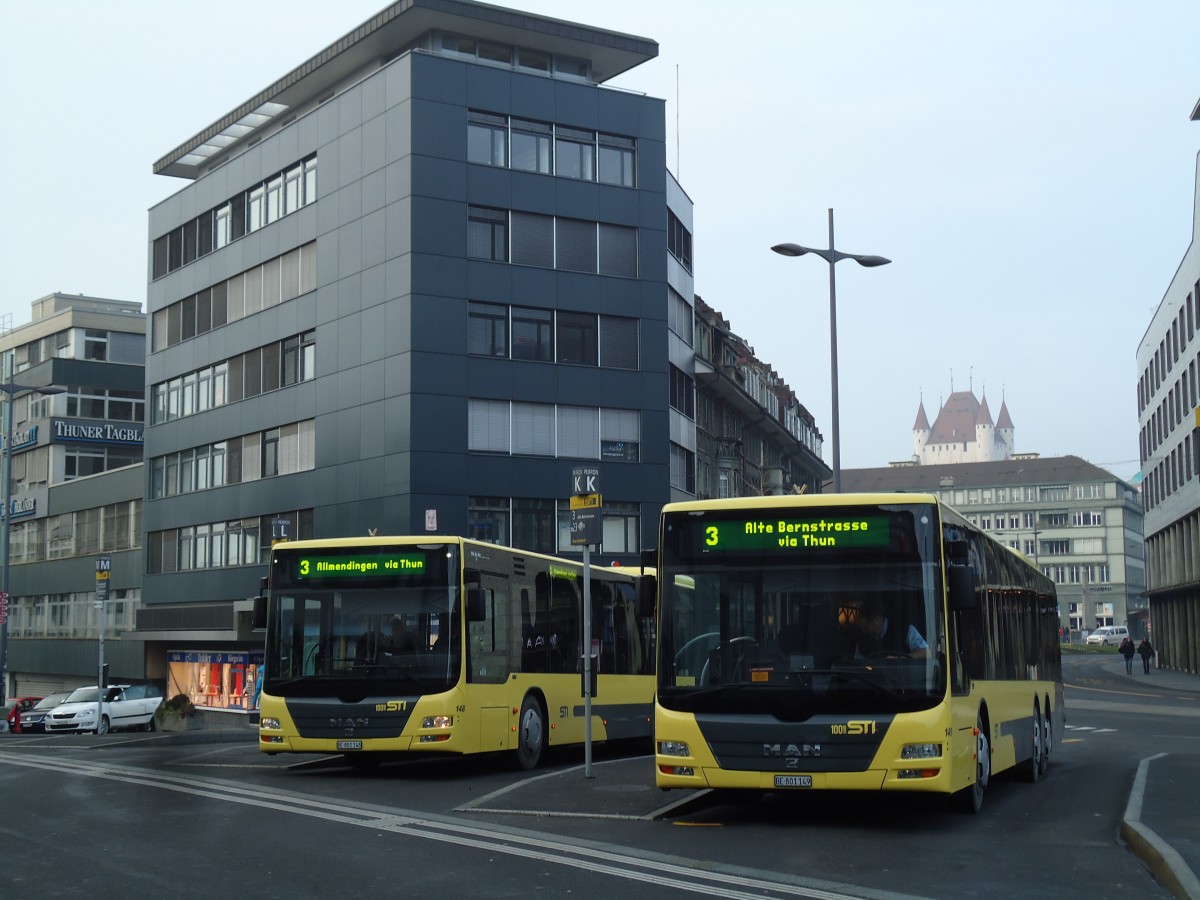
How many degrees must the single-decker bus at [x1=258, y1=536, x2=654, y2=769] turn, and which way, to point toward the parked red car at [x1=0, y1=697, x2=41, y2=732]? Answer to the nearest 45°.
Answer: approximately 135° to its right

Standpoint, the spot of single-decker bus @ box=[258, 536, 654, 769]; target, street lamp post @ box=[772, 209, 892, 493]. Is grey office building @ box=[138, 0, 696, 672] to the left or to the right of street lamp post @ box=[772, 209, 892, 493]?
left

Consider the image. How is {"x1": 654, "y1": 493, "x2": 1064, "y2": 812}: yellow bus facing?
toward the camera

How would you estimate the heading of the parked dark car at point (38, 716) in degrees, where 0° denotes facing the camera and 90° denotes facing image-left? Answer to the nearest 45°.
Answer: approximately 45°

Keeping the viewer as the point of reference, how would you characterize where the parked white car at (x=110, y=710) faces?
facing the viewer and to the left of the viewer

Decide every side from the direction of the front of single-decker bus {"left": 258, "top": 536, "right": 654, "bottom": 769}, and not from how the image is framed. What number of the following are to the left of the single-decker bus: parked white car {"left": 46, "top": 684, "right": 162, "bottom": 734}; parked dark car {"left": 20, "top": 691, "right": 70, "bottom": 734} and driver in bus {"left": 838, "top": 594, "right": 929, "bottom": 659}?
1

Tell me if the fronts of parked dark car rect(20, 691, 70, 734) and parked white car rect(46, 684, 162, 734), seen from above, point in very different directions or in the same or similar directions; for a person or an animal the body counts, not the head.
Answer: same or similar directions

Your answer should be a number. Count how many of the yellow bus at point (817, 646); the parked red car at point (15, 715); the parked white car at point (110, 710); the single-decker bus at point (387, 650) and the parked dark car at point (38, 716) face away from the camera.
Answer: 0

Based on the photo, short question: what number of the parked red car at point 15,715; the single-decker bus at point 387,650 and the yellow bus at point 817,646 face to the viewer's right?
0

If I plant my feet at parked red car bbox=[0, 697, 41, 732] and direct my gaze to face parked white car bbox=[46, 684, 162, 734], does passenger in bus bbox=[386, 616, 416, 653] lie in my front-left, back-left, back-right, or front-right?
front-right

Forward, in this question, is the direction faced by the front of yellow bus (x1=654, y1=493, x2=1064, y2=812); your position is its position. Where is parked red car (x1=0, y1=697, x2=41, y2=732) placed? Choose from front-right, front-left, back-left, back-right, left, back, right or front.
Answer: back-right
